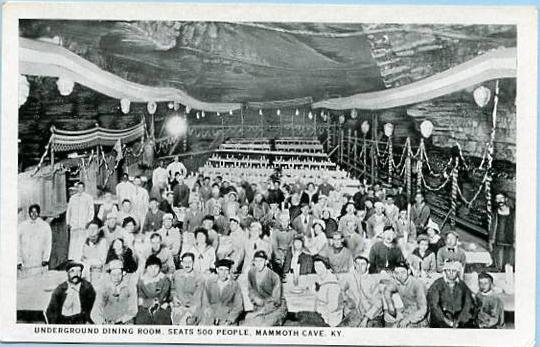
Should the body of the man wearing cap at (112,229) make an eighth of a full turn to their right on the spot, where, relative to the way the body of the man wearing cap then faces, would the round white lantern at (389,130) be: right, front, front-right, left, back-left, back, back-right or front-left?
back-left

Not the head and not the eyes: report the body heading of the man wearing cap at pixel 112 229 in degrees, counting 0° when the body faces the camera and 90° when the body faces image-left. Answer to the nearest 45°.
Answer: approximately 0°
